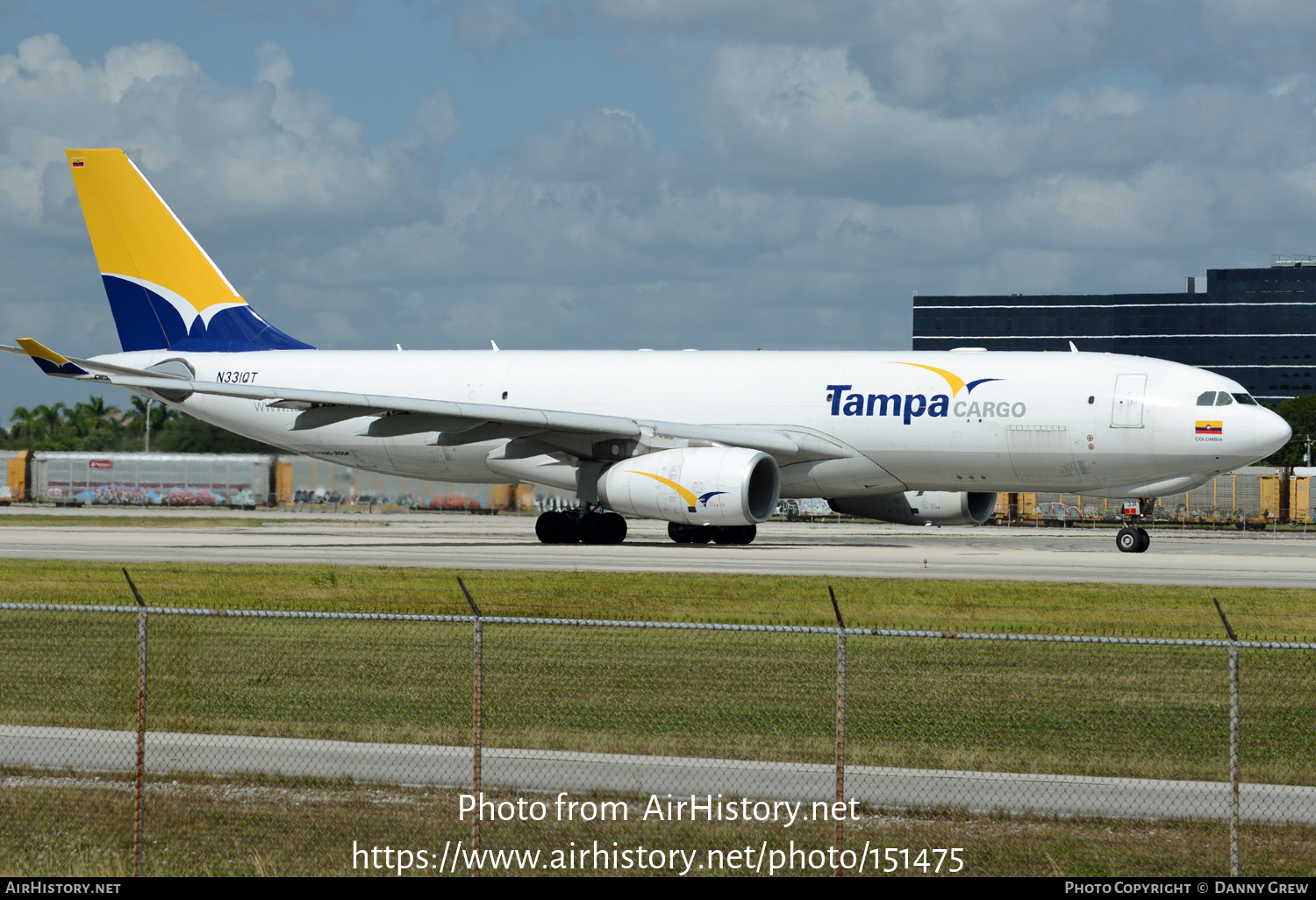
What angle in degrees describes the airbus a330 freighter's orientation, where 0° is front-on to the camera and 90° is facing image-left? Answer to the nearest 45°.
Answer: approximately 315°
